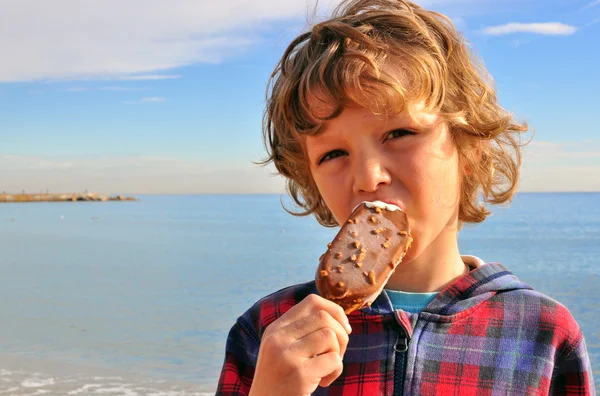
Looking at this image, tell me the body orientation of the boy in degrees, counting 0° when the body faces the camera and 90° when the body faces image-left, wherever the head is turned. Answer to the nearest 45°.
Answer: approximately 0°
